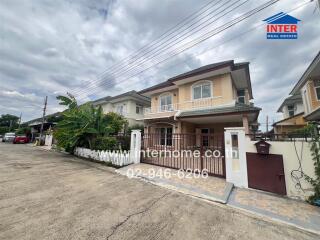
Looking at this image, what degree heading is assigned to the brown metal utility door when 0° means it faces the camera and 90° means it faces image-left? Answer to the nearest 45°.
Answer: approximately 45°

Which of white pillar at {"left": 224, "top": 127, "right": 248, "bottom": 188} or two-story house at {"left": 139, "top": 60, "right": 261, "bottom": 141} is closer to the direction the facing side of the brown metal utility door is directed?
the white pillar

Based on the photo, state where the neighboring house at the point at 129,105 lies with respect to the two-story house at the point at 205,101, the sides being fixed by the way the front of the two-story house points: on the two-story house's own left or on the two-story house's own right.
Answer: on the two-story house's own right

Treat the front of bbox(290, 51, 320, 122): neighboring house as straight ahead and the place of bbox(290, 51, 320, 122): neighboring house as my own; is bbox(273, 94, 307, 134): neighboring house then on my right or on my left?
on my right

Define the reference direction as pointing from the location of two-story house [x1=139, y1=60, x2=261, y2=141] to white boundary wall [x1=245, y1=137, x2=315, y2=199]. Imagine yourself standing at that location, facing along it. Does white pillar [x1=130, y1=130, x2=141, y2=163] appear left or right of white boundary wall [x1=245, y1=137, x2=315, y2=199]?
right
